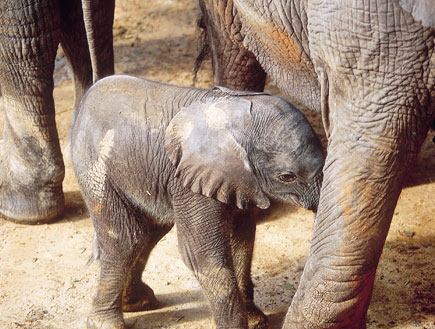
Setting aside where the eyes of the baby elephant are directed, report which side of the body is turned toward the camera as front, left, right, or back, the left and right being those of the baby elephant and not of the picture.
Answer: right

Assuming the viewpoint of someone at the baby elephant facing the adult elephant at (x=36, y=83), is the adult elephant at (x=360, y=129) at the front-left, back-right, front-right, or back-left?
back-right

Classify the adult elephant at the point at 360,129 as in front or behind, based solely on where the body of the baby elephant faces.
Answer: in front

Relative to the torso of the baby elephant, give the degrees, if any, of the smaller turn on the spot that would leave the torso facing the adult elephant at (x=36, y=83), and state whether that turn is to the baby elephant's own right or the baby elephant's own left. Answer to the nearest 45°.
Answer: approximately 135° to the baby elephant's own left
